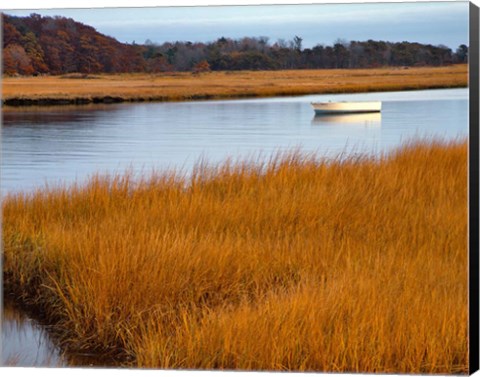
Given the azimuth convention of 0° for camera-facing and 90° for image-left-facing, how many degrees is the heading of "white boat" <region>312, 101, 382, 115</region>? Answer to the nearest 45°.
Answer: approximately 90°

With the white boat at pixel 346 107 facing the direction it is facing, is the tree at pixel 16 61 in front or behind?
in front
